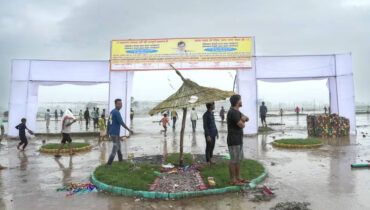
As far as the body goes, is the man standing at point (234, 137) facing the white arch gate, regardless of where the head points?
no
